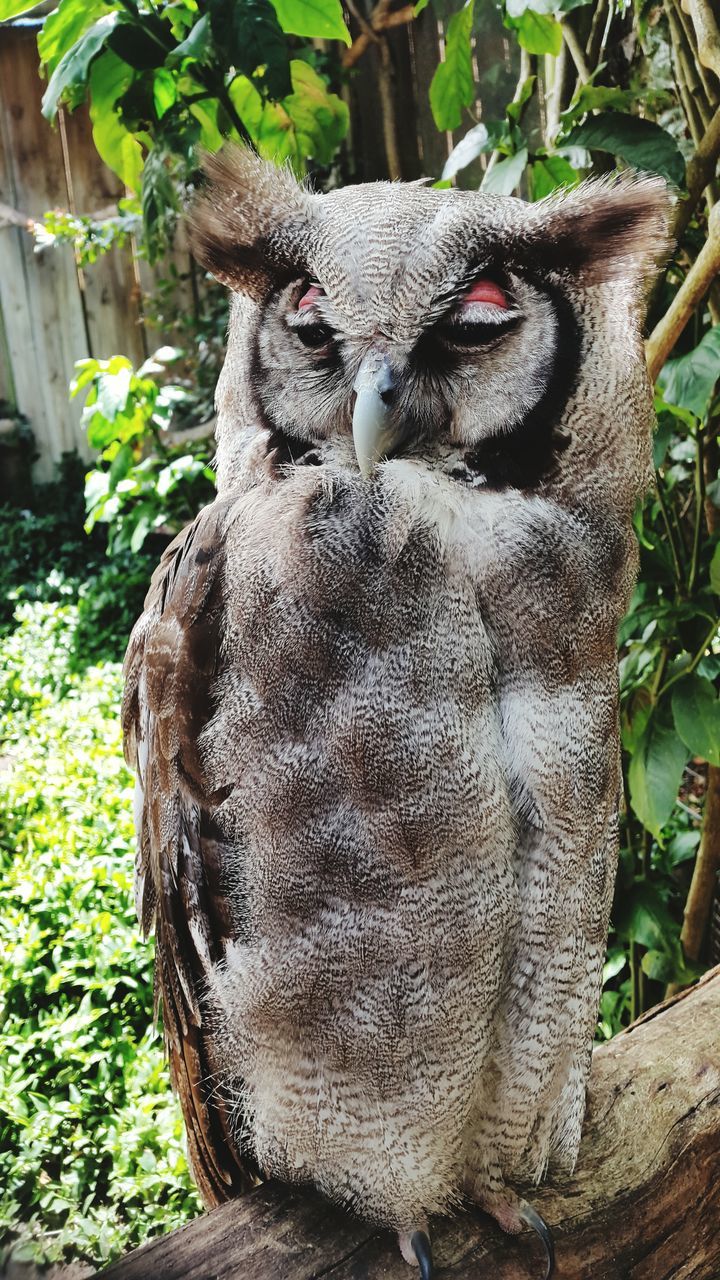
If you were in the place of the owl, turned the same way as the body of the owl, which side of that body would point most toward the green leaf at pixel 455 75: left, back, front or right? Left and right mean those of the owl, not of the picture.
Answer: back

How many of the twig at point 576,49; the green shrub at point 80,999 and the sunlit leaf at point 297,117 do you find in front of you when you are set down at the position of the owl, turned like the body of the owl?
0

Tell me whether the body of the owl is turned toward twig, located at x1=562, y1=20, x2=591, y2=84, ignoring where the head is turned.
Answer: no

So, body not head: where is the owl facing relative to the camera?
toward the camera

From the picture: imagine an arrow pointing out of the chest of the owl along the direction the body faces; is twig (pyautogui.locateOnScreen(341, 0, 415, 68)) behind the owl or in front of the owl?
behind

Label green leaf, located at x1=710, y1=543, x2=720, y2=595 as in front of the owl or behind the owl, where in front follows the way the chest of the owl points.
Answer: behind

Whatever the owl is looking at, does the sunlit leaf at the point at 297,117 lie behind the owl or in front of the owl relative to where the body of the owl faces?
behind

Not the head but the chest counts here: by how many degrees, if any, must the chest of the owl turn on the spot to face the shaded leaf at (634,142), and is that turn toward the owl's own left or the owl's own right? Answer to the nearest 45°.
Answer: approximately 135° to the owl's own left

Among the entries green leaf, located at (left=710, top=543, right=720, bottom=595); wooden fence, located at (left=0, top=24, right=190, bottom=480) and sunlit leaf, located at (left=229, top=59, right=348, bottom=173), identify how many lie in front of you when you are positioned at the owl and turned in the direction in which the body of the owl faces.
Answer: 0

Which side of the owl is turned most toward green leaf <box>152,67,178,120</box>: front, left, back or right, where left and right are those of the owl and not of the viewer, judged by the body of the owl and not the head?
back
